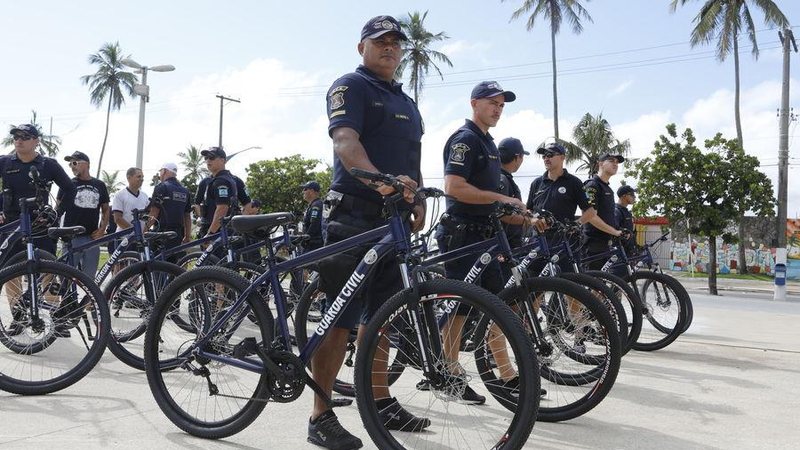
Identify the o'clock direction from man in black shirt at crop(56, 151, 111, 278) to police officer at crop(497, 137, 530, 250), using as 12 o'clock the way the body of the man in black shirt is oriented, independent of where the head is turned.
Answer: The police officer is roughly at 9 o'clock from the man in black shirt.

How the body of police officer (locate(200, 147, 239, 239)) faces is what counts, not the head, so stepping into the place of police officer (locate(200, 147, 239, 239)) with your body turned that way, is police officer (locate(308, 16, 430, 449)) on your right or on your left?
on your left

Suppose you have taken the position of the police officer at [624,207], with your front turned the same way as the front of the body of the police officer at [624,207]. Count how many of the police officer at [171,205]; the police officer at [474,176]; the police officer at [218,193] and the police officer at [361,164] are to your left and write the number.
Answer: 0

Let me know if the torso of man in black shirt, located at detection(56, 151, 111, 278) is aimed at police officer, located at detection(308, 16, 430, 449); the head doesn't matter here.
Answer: yes

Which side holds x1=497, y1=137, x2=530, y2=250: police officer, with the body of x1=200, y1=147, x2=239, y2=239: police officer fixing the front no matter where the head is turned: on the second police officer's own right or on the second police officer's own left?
on the second police officer's own left

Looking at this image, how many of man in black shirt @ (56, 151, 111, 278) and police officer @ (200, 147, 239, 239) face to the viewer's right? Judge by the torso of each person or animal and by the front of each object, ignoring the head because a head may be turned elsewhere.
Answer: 0

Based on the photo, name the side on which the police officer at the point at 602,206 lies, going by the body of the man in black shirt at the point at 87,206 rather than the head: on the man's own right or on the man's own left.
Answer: on the man's own left

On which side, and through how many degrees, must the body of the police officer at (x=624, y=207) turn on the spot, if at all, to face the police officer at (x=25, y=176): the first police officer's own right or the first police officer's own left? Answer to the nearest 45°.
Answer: approximately 90° to the first police officer's own right

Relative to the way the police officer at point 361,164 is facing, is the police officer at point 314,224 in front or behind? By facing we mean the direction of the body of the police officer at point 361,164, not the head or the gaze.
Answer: behind

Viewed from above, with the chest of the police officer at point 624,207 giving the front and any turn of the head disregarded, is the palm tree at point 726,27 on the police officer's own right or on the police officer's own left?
on the police officer's own left
